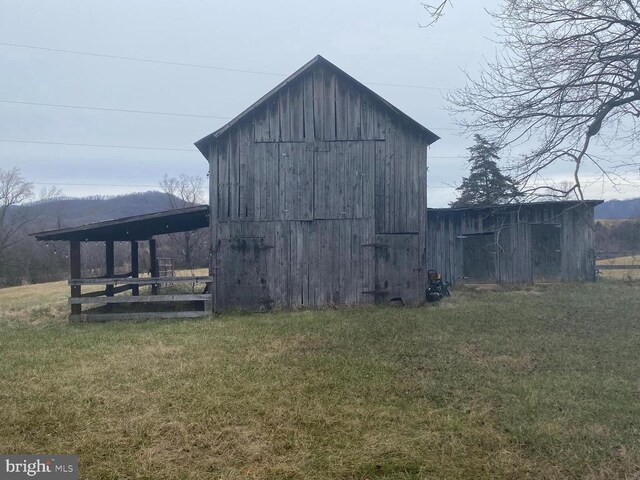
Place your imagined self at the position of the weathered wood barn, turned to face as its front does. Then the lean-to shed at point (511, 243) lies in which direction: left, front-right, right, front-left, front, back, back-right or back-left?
back-left

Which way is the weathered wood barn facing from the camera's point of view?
toward the camera

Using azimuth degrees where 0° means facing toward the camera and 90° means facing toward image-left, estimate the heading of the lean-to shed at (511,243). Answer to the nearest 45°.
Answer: approximately 0°

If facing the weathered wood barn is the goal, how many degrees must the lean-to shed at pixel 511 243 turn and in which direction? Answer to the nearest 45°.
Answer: approximately 45° to its right

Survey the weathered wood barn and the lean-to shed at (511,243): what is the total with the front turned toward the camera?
2

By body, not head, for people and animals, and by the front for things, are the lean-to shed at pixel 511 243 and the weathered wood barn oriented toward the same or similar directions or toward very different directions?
same or similar directions
